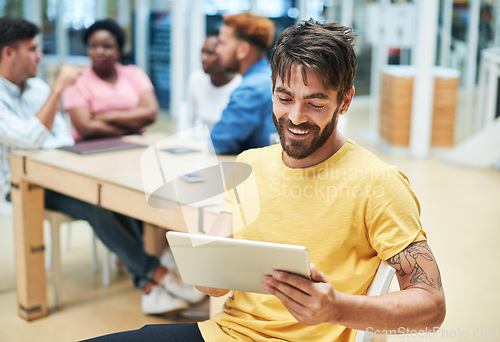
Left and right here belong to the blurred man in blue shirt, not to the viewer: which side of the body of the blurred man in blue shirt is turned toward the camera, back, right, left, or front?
left

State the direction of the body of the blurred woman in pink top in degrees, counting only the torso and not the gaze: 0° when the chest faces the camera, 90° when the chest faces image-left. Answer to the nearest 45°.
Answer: approximately 0°

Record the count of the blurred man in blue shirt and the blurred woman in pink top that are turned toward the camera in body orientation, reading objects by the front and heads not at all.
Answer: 1

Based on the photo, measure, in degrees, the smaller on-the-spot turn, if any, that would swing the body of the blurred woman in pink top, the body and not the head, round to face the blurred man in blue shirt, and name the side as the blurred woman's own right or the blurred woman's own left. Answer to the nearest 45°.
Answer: approximately 45° to the blurred woman's own left

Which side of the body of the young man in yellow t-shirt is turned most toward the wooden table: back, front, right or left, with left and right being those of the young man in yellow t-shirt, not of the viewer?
right

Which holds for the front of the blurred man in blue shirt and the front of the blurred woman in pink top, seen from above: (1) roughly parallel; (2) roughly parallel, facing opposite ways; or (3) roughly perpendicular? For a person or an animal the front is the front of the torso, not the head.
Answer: roughly perpendicular

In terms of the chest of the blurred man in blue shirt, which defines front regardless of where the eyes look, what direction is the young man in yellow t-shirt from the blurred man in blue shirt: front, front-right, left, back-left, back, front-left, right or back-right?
left

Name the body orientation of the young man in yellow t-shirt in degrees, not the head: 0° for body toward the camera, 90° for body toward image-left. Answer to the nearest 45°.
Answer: approximately 45°

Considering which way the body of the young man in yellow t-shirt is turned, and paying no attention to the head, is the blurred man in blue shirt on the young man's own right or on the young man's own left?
on the young man's own right

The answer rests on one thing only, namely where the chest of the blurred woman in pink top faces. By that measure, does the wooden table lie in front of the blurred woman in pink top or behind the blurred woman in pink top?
in front

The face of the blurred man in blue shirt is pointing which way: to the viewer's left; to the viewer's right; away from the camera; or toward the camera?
to the viewer's left

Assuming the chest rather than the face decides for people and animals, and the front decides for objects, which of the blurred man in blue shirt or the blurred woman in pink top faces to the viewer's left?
the blurred man in blue shirt
